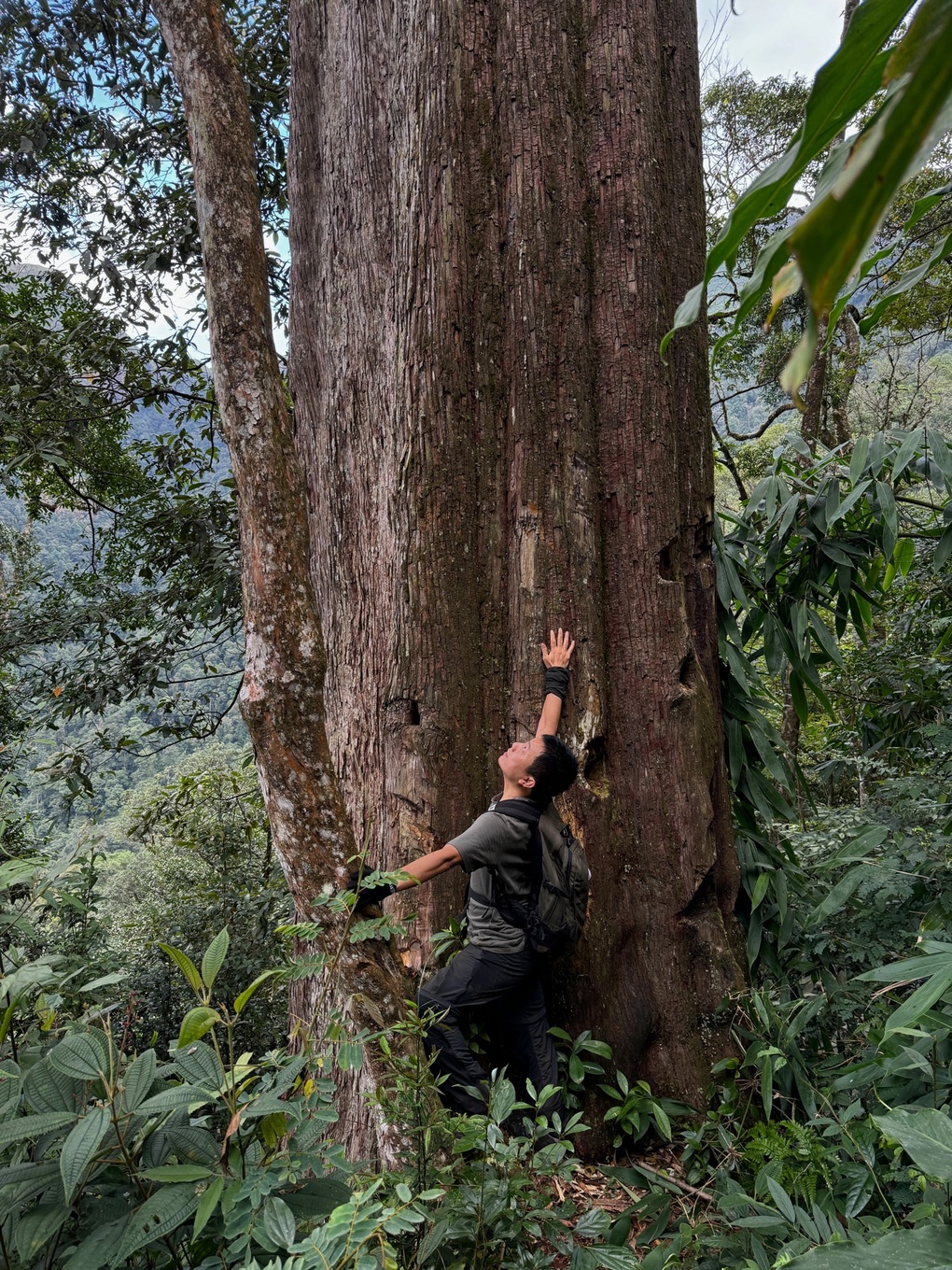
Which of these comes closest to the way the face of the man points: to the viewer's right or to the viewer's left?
to the viewer's left

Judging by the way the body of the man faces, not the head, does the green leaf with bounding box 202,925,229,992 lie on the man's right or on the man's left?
on the man's left

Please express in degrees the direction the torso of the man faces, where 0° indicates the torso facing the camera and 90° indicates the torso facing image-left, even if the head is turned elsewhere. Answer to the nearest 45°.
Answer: approximately 90°

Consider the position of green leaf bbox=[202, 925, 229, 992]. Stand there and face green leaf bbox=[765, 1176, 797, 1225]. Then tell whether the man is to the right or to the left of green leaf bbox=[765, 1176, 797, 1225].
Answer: left

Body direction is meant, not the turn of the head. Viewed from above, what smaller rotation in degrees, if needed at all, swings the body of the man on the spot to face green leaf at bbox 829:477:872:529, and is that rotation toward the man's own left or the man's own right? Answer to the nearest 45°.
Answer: approximately 135° to the man's own right
